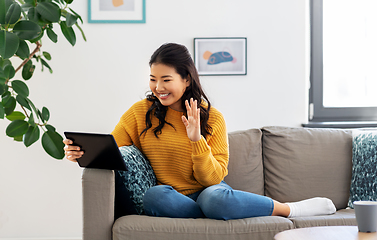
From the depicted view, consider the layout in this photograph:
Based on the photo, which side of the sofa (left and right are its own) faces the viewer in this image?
front

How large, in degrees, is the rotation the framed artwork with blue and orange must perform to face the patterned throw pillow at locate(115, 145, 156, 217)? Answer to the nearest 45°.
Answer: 0° — it already faces it

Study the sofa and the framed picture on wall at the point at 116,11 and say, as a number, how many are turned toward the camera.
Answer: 2

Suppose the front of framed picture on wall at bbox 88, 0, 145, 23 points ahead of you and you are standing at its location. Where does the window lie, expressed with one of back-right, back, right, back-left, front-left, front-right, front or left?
left

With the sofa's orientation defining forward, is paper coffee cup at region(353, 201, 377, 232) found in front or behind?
in front

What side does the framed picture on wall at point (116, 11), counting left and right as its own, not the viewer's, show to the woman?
front

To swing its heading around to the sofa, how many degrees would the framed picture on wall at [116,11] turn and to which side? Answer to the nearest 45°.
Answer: approximately 45° to its left

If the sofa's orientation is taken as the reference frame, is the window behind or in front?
behind

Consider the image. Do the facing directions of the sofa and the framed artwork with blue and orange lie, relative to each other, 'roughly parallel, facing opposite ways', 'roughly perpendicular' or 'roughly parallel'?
roughly parallel

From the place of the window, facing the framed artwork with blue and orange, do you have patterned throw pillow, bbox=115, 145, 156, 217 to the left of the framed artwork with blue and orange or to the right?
left

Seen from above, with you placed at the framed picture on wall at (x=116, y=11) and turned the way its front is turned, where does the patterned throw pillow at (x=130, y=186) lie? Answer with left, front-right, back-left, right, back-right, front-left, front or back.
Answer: front

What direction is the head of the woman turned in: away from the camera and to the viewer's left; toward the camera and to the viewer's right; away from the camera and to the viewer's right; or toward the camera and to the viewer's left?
toward the camera and to the viewer's left

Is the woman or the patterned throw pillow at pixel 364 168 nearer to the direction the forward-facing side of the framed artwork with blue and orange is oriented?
the woman

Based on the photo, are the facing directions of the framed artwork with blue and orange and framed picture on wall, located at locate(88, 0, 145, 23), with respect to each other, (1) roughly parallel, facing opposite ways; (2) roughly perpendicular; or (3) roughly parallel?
roughly parallel

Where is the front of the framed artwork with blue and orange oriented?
toward the camera

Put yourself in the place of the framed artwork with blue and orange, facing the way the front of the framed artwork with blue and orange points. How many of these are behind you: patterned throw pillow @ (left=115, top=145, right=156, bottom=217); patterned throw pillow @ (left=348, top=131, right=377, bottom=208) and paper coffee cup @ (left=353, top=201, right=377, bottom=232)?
0

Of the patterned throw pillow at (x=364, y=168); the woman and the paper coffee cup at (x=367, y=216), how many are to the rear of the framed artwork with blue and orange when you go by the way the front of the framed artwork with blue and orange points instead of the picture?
0
